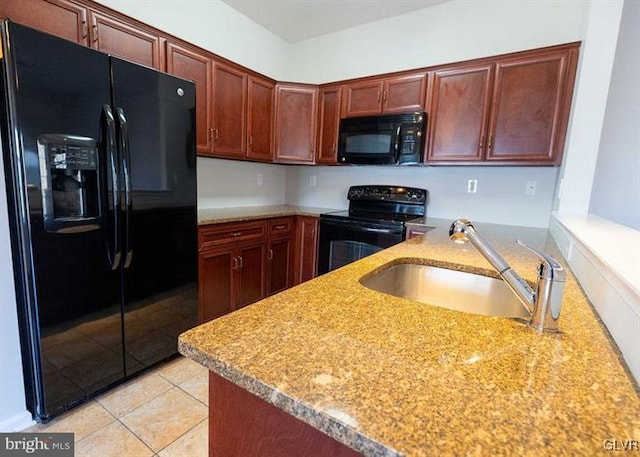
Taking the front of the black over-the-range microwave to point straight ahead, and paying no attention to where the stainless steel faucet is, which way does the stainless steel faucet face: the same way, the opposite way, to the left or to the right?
to the right

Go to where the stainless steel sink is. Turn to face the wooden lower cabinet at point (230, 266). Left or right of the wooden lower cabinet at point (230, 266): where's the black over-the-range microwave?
right

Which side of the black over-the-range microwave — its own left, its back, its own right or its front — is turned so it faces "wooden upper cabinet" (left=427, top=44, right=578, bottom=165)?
left

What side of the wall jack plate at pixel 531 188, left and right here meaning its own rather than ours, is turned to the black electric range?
right

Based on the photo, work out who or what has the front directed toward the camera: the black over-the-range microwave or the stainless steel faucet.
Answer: the black over-the-range microwave

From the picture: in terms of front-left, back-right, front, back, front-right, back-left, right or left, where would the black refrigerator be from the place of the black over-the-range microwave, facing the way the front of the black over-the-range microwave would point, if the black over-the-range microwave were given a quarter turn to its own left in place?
back-right

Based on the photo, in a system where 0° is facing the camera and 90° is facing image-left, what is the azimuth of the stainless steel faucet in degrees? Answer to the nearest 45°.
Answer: approximately 90°

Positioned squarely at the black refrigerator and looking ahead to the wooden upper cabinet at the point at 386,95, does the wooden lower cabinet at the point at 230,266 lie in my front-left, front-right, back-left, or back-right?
front-left

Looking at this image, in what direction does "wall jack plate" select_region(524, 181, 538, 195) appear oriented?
toward the camera

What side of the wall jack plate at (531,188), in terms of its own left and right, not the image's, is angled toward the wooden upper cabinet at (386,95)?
right

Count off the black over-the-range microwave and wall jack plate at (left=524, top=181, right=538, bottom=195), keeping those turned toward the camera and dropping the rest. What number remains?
2

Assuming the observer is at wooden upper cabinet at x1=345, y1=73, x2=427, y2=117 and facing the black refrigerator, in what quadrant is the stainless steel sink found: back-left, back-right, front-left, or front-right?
front-left

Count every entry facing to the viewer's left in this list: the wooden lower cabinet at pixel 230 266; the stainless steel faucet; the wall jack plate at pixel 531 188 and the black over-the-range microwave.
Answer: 1

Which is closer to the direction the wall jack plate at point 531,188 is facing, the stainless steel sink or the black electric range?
the stainless steel sink
